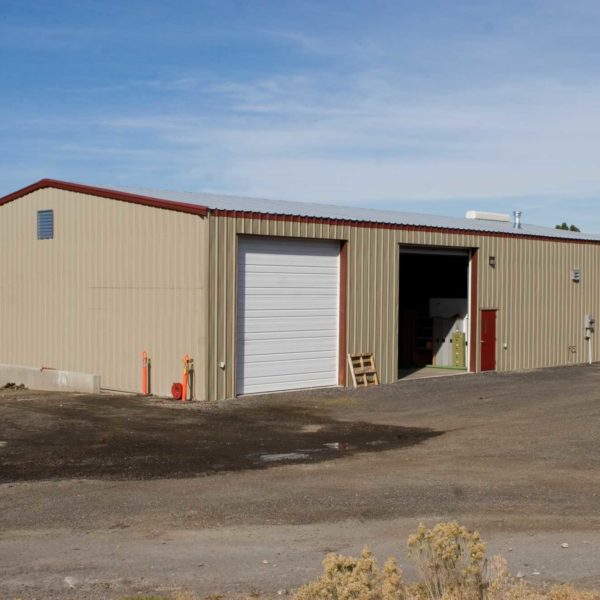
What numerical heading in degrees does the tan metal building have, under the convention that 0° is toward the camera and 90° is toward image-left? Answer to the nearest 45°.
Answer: approximately 315°
